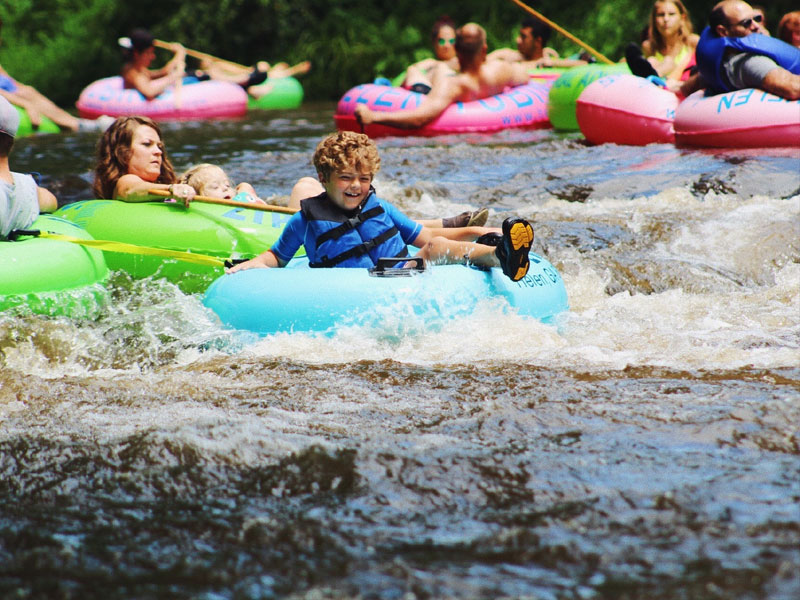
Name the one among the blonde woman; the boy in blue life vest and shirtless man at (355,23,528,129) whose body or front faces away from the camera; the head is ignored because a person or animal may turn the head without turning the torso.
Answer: the shirtless man

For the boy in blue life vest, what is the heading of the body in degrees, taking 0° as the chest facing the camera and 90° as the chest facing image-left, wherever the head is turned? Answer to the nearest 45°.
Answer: approximately 315°

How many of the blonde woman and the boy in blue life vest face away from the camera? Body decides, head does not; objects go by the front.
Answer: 0

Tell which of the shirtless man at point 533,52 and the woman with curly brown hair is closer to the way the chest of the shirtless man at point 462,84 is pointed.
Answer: the shirtless man

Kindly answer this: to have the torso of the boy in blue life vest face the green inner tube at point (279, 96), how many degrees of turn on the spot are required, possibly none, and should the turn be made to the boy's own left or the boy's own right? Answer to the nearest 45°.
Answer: approximately 135° to the boy's own left

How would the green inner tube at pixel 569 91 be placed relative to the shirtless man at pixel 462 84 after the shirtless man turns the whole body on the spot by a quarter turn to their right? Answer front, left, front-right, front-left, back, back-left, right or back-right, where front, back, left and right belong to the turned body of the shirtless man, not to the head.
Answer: front

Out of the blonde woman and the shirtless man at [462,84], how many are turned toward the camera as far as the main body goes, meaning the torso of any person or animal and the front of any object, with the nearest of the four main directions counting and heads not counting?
1

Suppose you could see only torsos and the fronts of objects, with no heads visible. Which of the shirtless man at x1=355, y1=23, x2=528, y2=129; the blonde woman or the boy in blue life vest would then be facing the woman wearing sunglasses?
the shirtless man
